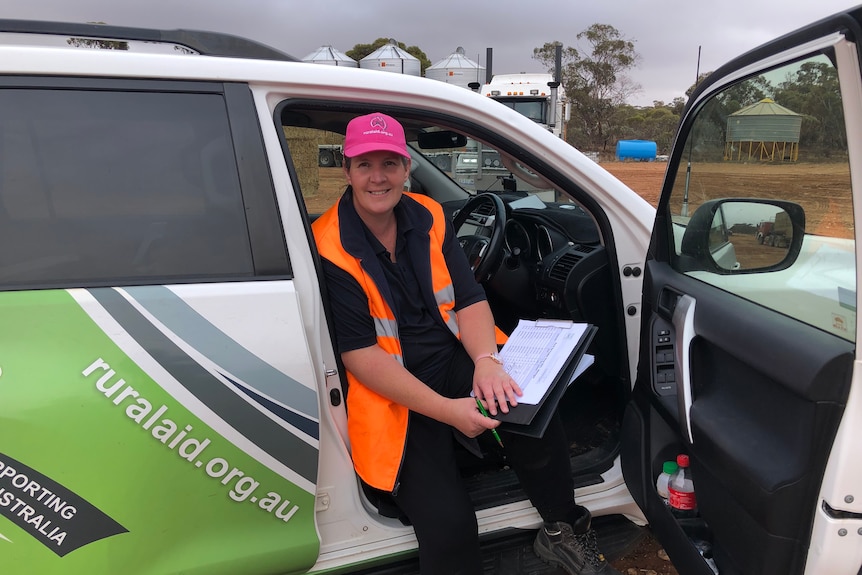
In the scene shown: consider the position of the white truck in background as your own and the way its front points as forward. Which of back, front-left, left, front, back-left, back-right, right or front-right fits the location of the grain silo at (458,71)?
back-right

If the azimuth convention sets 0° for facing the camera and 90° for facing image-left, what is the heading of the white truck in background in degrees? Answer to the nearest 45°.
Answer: approximately 0°

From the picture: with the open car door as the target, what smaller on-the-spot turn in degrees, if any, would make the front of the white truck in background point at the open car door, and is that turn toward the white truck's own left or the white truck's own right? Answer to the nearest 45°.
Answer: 0° — it already faces it
